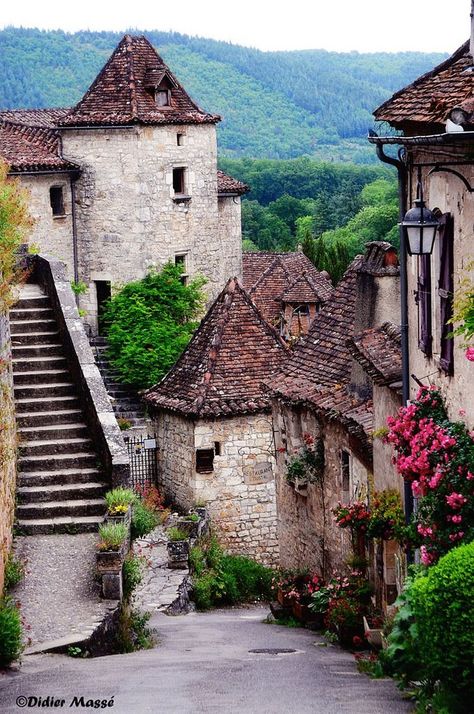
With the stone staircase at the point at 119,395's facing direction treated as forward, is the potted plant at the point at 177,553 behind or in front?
in front

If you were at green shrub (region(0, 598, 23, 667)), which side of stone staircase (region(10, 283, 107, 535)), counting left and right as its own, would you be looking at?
front

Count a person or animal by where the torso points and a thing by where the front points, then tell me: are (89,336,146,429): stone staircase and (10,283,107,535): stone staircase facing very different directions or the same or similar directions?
same or similar directions

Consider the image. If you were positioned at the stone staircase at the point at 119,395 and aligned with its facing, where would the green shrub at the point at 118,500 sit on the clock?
The green shrub is roughly at 12 o'clock from the stone staircase.

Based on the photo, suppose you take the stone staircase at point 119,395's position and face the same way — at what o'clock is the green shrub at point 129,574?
The green shrub is roughly at 12 o'clock from the stone staircase.

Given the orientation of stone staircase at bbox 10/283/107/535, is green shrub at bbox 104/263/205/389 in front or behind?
behind

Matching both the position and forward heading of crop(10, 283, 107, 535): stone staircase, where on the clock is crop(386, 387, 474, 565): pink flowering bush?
The pink flowering bush is roughly at 11 o'clock from the stone staircase.

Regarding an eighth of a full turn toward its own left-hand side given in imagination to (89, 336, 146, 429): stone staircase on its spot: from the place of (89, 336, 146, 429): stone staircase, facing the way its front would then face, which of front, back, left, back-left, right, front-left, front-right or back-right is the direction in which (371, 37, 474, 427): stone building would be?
front-right

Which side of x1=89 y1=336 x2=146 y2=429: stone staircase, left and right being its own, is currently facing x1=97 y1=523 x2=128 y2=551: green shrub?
front

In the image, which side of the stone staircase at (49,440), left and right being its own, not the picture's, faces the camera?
front

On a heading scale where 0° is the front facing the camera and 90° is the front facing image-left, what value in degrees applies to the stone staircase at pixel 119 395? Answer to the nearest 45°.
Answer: approximately 0°

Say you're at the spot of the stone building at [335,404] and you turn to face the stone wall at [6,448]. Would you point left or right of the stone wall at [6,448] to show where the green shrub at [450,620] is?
left

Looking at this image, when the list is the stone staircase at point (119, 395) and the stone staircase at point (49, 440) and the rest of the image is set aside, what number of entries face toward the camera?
2

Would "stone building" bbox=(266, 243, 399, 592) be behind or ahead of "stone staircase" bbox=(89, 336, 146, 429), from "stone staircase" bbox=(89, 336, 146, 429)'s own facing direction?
ahead
